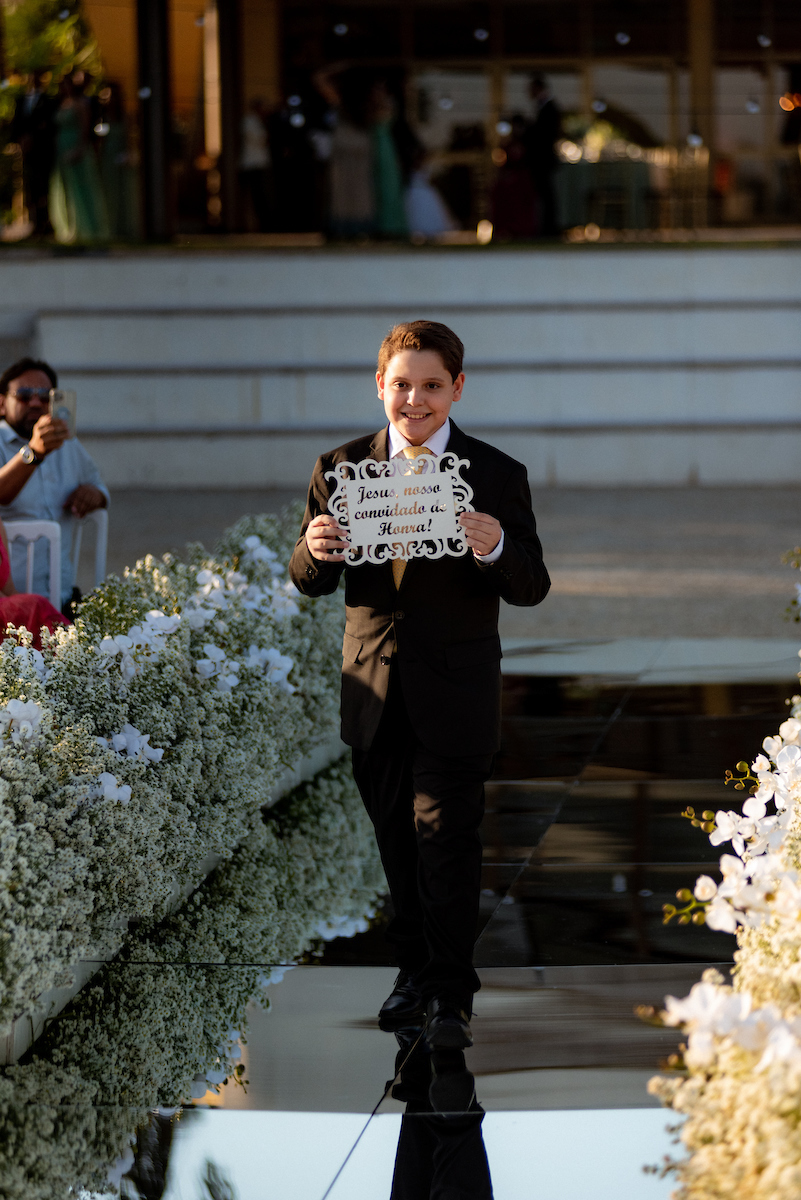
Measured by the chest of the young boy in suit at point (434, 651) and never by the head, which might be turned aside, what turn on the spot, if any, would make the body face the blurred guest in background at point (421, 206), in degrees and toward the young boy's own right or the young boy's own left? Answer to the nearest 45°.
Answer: approximately 180°

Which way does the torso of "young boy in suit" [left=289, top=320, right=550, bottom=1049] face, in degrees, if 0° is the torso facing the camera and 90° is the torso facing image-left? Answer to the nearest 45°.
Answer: approximately 0°

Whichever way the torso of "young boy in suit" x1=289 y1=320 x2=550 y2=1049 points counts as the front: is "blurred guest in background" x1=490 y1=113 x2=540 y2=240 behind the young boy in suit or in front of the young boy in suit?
behind

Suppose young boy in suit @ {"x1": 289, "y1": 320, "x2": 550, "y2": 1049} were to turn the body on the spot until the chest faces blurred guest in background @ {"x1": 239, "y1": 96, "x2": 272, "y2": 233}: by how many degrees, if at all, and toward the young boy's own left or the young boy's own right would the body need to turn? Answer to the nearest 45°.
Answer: approximately 180°

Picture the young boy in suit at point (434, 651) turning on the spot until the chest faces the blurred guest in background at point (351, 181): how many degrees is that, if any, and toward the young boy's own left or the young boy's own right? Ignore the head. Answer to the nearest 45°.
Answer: approximately 180°

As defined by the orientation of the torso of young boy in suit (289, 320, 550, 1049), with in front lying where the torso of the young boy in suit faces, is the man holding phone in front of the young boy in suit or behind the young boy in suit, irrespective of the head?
behind

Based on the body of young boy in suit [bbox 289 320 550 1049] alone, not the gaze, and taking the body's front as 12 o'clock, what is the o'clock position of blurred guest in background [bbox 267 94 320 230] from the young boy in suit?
The blurred guest in background is roughly at 6 o'clock from the young boy in suit.

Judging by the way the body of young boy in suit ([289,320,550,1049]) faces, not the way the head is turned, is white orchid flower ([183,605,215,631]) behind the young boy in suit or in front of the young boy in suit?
behind

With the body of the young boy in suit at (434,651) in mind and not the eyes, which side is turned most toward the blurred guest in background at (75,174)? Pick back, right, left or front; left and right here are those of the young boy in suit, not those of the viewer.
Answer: back
